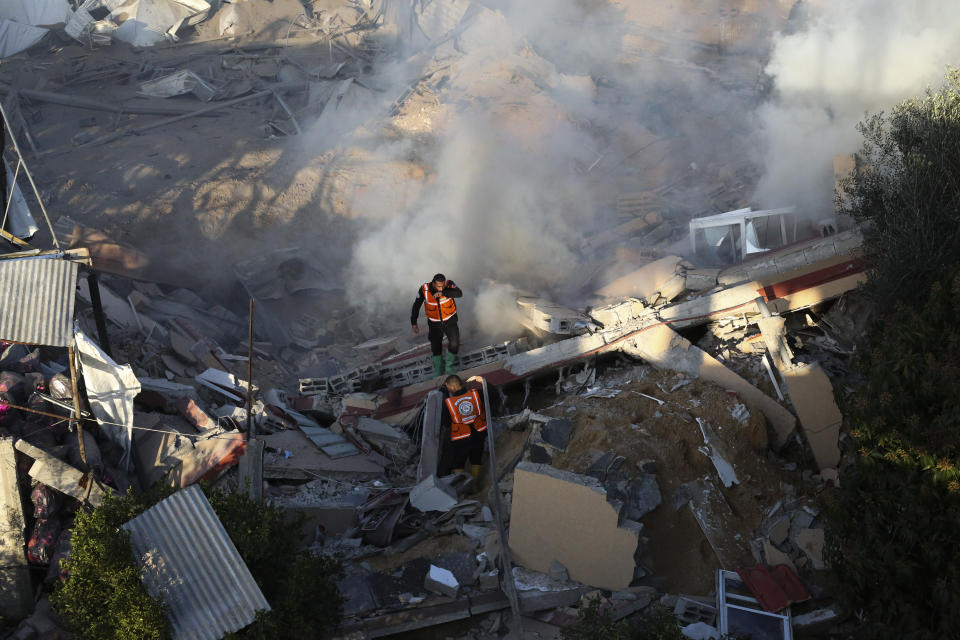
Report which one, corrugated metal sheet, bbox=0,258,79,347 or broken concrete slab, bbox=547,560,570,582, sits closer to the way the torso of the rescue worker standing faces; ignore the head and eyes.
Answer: the broken concrete slab

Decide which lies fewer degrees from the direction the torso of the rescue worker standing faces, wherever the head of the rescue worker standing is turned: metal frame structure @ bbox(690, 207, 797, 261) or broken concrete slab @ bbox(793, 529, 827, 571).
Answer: the broken concrete slab

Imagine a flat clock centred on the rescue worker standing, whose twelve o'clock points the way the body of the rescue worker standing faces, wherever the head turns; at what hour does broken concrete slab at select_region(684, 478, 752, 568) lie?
The broken concrete slab is roughly at 11 o'clock from the rescue worker standing.

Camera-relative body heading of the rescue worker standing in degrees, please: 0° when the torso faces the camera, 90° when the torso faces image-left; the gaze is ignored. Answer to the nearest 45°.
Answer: approximately 0°

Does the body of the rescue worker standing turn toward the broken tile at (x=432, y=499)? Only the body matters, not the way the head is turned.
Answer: yes

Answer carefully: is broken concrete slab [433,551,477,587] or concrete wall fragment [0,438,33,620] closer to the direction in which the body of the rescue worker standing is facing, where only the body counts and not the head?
the broken concrete slab

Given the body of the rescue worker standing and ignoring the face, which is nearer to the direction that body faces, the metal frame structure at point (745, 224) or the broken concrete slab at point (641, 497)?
the broken concrete slab

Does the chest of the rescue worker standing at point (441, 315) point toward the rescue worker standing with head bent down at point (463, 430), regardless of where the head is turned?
yes

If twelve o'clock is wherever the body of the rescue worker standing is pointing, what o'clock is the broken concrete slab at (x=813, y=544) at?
The broken concrete slab is roughly at 11 o'clock from the rescue worker standing.

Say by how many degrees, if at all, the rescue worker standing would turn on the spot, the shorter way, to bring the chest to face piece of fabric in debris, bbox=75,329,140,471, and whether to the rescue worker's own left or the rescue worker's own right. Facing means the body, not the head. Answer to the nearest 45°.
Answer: approximately 45° to the rescue worker's own right

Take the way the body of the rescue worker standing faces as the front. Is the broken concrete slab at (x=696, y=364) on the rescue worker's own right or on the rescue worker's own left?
on the rescue worker's own left

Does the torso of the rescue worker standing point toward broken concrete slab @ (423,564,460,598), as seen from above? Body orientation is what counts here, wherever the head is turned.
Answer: yes
